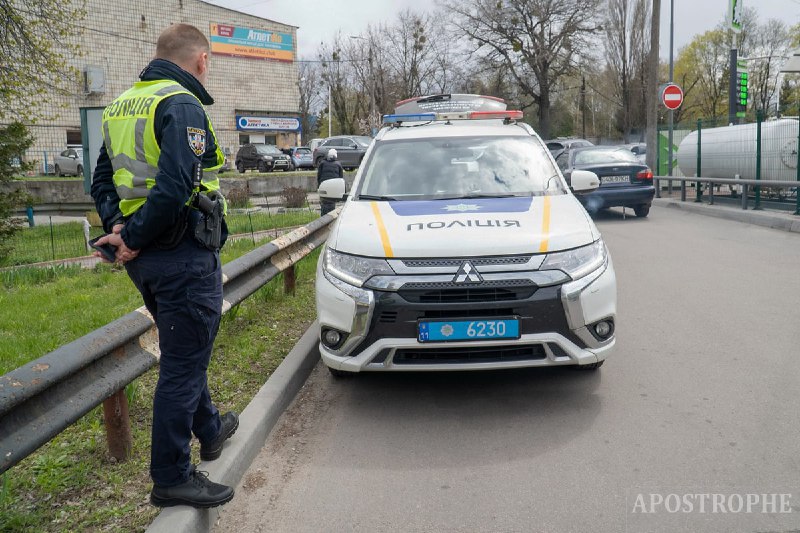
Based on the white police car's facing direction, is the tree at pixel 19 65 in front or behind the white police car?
behind

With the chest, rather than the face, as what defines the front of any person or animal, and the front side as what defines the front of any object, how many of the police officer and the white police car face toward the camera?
1

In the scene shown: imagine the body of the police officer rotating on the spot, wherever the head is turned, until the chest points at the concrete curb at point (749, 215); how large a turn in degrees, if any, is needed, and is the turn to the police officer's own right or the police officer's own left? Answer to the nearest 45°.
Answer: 0° — they already face it

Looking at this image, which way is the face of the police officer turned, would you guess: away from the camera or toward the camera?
away from the camera

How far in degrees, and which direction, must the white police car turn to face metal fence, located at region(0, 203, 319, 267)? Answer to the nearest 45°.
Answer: approximately 135° to its right

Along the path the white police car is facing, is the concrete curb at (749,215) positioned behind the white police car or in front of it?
behind

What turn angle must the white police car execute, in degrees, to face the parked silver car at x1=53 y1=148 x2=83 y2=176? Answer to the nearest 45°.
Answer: approximately 135° to its right

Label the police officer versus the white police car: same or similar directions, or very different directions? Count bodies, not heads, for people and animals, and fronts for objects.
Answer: very different directions

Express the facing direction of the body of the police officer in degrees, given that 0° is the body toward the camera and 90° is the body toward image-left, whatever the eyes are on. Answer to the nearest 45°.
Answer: approximately 225°

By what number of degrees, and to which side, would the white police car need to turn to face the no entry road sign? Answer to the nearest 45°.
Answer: approximately 180°

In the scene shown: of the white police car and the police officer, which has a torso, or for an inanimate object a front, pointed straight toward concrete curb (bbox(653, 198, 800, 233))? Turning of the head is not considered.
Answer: the police officer

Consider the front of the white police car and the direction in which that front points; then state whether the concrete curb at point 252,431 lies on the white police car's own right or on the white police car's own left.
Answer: on the white police car's own right
